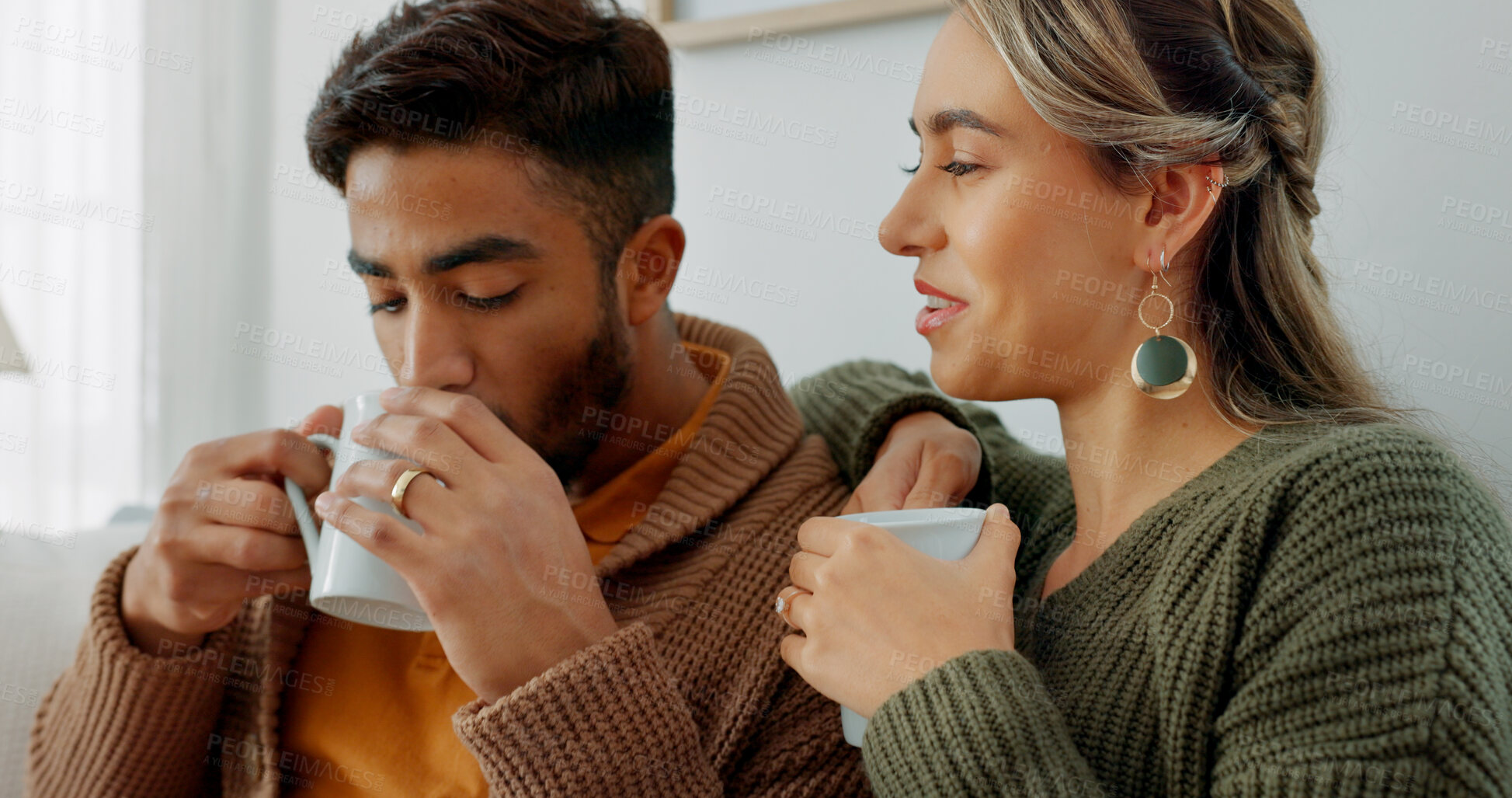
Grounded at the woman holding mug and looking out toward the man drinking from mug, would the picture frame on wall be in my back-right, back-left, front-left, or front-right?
front-right

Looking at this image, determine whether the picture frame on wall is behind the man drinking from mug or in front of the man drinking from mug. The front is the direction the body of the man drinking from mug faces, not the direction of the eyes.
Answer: behind

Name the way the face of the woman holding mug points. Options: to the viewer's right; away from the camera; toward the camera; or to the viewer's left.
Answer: to the viewer's left

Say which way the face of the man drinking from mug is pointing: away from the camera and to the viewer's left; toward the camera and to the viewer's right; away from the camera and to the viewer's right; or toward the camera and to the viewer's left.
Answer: toward the camera and to the viewer's left

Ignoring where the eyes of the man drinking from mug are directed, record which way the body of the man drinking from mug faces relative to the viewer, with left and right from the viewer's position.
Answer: facing the viewer and to the left of the viewer
